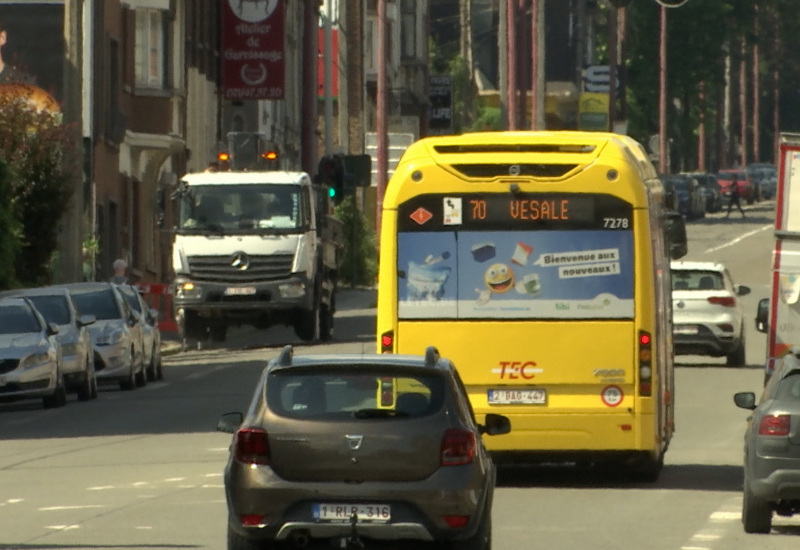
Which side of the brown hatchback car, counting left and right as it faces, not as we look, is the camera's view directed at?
back

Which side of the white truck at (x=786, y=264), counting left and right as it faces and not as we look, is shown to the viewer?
back

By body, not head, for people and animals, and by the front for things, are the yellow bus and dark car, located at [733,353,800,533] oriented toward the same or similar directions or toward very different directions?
same or similar directions

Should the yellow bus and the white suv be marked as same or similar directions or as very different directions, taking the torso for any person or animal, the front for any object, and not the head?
same or similar directions

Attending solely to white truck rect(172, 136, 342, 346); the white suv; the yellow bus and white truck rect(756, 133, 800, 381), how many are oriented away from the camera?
3

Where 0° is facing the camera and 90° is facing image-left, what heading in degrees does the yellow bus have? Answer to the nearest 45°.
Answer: approximately 180°

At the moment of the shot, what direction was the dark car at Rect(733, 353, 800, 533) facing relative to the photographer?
facing away from the viewer

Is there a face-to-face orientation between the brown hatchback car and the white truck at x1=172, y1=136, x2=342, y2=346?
yes

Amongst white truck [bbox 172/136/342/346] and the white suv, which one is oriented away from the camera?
the white suv

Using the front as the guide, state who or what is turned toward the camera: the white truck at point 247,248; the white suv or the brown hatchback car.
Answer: the white truck

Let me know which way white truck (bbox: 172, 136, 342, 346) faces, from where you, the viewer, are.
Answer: facing the viewer

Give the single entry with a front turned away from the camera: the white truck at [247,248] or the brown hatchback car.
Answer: the brown hatchback car

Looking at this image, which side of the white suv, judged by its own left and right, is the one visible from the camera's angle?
back

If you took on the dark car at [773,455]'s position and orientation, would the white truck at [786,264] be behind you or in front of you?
in front

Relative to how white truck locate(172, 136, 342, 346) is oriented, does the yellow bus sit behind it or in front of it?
in front
